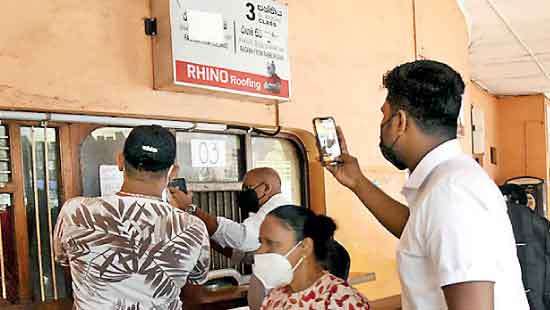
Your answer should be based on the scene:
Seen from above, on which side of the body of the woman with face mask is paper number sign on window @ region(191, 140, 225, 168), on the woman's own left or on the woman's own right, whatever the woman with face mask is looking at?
on the woman's own right

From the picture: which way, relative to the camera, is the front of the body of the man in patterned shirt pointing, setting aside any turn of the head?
away from the camera

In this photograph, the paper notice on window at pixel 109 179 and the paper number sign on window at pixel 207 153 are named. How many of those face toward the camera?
2

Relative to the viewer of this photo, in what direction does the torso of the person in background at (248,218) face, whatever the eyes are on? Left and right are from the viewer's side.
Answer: facing to the left of the viewer

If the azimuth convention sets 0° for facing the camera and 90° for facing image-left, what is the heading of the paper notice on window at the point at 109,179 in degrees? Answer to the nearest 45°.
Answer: approximately 0°
